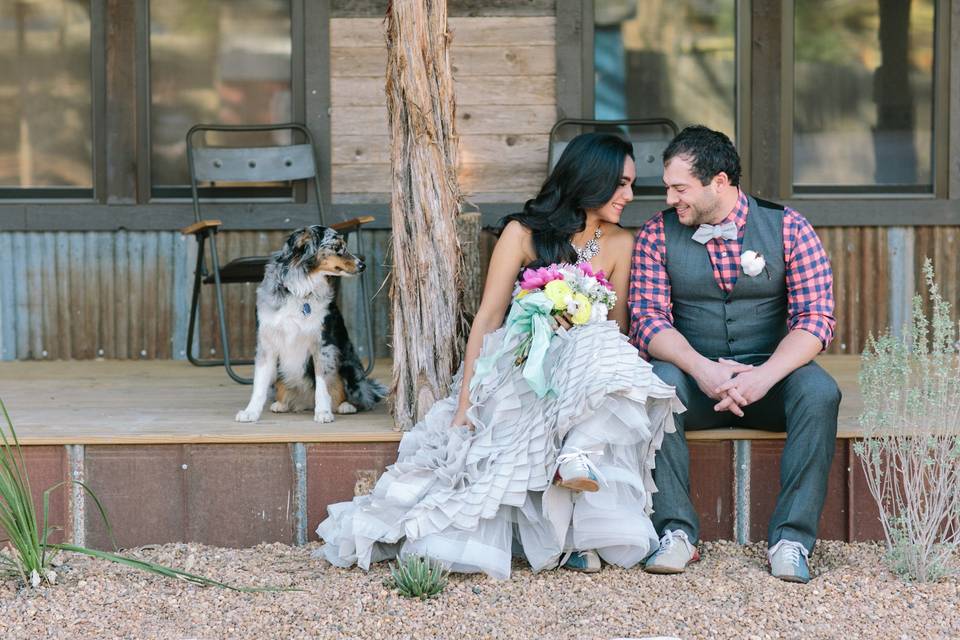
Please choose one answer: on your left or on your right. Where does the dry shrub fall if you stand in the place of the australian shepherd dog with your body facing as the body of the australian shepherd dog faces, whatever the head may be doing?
on your left

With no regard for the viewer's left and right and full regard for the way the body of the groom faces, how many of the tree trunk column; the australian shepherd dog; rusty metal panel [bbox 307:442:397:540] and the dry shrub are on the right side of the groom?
3

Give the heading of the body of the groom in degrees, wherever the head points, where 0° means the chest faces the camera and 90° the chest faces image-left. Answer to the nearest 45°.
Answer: approximately 0°

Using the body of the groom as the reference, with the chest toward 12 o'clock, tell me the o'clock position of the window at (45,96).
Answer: The window is roughly at 4 o'clock from the groom.

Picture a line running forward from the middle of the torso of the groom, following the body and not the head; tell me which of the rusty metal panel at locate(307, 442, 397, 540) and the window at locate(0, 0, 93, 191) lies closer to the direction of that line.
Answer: the rusty metal panel

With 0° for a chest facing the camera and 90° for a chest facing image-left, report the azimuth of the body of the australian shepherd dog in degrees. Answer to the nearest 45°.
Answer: approximately 45°

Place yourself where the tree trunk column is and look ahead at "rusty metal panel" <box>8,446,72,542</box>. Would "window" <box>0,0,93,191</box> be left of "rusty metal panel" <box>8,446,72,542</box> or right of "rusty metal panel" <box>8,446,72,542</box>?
right

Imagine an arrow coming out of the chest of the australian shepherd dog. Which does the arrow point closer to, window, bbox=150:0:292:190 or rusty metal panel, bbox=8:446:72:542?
the rusty metal panel

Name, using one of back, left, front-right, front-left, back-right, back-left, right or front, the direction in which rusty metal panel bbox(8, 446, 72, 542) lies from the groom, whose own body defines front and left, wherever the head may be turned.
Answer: right

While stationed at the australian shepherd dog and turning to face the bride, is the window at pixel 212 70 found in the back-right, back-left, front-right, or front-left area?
back-left

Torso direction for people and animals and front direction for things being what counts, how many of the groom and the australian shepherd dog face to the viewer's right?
0

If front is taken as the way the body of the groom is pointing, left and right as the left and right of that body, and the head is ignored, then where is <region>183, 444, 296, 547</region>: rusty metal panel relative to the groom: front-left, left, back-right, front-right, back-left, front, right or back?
right
